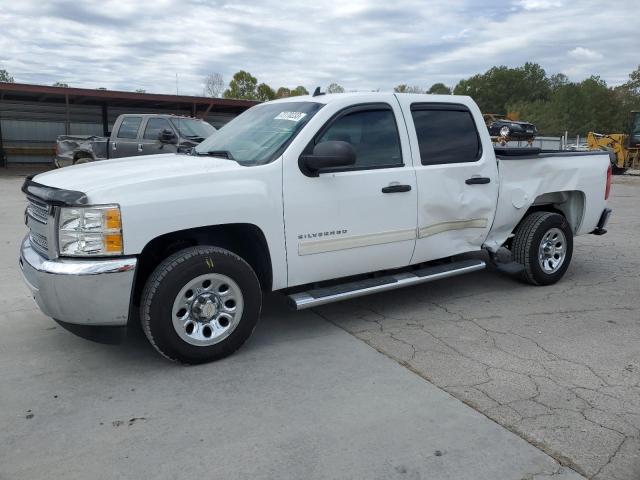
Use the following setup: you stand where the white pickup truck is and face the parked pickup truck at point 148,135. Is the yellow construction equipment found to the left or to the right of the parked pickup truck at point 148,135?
right

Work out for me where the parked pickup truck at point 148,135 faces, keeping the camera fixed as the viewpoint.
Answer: facing the viewer and to the right of the viewer

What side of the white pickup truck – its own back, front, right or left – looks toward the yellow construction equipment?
back

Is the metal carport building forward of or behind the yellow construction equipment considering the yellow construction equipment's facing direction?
forward

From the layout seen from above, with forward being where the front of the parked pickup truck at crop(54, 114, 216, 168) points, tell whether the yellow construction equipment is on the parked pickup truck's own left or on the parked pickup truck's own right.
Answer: on the parked pickup truck's own left

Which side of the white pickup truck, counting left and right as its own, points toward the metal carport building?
right

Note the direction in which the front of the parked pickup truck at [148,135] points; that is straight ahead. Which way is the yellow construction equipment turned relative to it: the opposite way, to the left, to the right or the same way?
the opposite way

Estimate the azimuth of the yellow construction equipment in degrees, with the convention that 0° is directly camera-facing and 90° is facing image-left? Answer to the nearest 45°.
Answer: approximately 90°

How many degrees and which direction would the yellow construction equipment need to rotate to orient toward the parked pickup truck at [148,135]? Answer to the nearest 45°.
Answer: approximately 45° to its left

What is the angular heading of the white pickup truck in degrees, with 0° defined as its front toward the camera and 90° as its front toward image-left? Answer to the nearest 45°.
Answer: approximately 45°

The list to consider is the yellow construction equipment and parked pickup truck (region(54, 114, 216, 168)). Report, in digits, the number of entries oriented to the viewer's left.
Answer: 1
